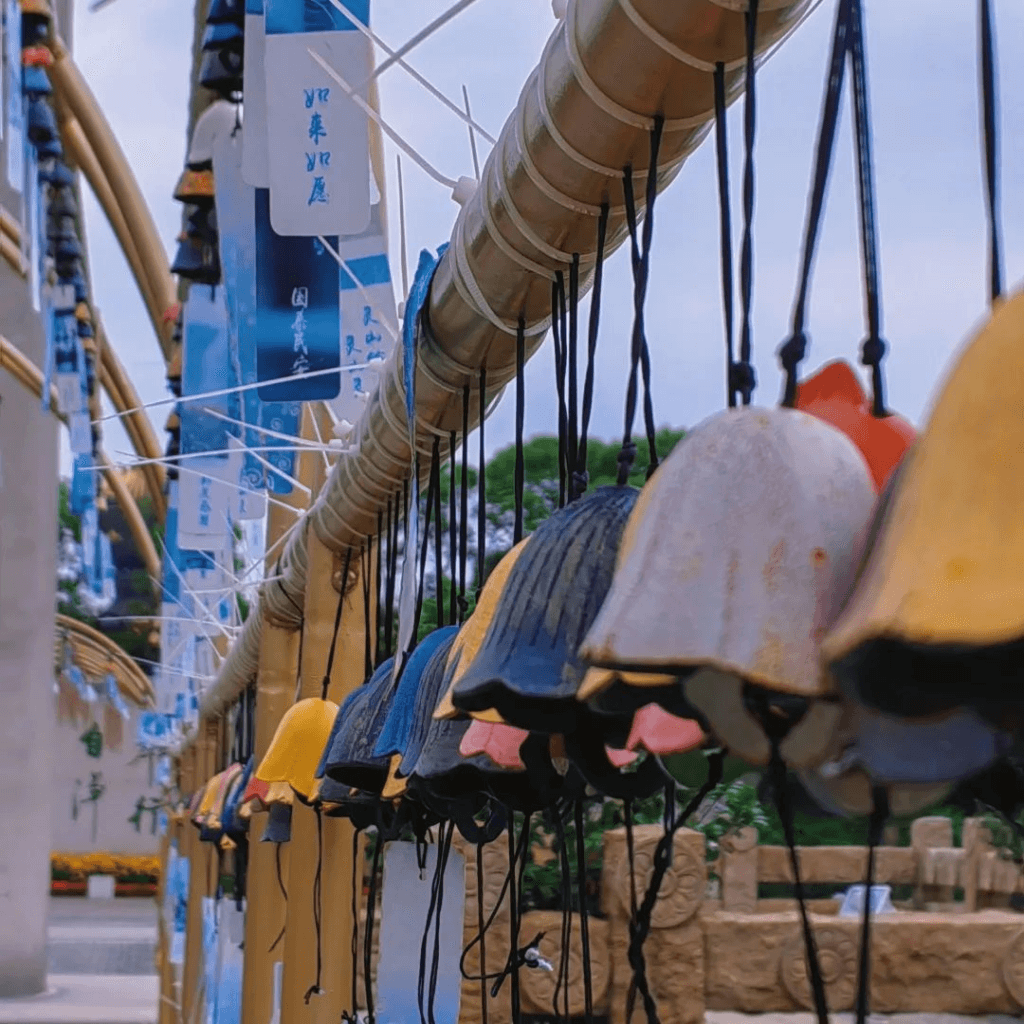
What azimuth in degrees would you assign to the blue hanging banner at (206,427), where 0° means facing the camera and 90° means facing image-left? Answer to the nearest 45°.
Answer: approximately 0°

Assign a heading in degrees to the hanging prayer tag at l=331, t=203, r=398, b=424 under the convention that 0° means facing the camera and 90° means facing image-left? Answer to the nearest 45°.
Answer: approximately 0°

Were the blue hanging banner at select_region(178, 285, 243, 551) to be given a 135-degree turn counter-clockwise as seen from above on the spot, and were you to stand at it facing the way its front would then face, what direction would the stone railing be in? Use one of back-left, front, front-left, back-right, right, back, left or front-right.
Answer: front

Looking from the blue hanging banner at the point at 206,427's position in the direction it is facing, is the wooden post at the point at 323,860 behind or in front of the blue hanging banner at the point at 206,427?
in front

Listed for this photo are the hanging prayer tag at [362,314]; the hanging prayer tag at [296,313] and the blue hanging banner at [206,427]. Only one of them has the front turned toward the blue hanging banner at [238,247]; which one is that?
the blue hanging banner at [206,427]
